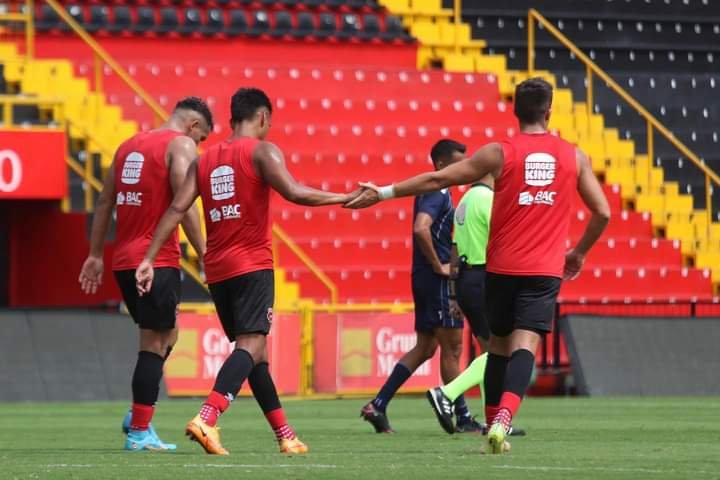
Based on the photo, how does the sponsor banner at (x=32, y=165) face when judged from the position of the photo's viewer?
facing the viewer

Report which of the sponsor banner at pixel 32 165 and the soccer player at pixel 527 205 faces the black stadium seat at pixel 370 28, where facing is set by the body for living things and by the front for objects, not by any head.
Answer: the soccer player

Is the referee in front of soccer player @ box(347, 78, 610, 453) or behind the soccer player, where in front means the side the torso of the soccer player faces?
in front

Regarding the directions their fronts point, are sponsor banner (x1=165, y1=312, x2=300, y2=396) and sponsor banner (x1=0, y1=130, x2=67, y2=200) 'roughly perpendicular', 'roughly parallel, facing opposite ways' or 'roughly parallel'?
roughly parallel

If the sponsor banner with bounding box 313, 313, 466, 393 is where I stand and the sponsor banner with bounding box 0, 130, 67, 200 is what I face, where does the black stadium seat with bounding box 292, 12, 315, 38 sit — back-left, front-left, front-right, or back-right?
front-right

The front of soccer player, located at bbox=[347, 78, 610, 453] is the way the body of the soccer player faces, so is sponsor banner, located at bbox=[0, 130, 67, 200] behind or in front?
in front

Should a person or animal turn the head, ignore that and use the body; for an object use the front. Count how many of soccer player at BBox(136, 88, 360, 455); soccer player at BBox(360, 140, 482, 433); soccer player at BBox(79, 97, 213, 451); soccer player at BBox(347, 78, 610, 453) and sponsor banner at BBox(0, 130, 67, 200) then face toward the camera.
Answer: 1

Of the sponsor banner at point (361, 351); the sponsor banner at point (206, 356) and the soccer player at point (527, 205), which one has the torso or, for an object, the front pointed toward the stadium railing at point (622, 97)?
the soccer player

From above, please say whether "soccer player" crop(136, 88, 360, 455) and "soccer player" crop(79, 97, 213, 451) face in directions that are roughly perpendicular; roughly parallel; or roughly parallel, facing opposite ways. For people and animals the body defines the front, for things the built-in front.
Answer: roughly parallel

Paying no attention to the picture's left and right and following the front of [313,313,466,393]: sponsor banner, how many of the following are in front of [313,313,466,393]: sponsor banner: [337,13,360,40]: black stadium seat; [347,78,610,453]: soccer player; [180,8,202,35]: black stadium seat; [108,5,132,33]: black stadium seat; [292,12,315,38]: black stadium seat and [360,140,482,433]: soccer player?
2

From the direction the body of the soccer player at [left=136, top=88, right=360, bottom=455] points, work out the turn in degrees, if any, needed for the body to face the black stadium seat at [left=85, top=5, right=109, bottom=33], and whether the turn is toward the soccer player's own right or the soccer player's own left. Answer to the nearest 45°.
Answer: approximately 45° to the soccer player's own left

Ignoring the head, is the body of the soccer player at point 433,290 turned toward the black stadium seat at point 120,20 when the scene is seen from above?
no

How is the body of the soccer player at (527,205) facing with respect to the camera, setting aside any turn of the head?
away from the camera

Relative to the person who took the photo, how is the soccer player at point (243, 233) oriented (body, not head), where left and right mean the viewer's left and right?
facing away from the viewer and to the right of the viewer

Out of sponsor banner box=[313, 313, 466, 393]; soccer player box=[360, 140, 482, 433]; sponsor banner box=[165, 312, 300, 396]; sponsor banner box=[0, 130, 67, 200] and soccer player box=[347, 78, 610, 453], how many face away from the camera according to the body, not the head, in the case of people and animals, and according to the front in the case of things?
1

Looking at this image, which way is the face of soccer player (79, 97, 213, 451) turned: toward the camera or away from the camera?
away from the camera

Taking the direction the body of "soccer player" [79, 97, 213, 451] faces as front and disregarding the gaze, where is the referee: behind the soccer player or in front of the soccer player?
in front

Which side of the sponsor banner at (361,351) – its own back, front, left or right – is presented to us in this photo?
front

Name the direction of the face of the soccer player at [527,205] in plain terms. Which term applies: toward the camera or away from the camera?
away from the camera

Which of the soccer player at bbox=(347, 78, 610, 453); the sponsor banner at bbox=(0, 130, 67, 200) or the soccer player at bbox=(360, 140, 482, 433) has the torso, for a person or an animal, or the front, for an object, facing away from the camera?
the soccer player at bbox=(347, 78, 610, 453)
